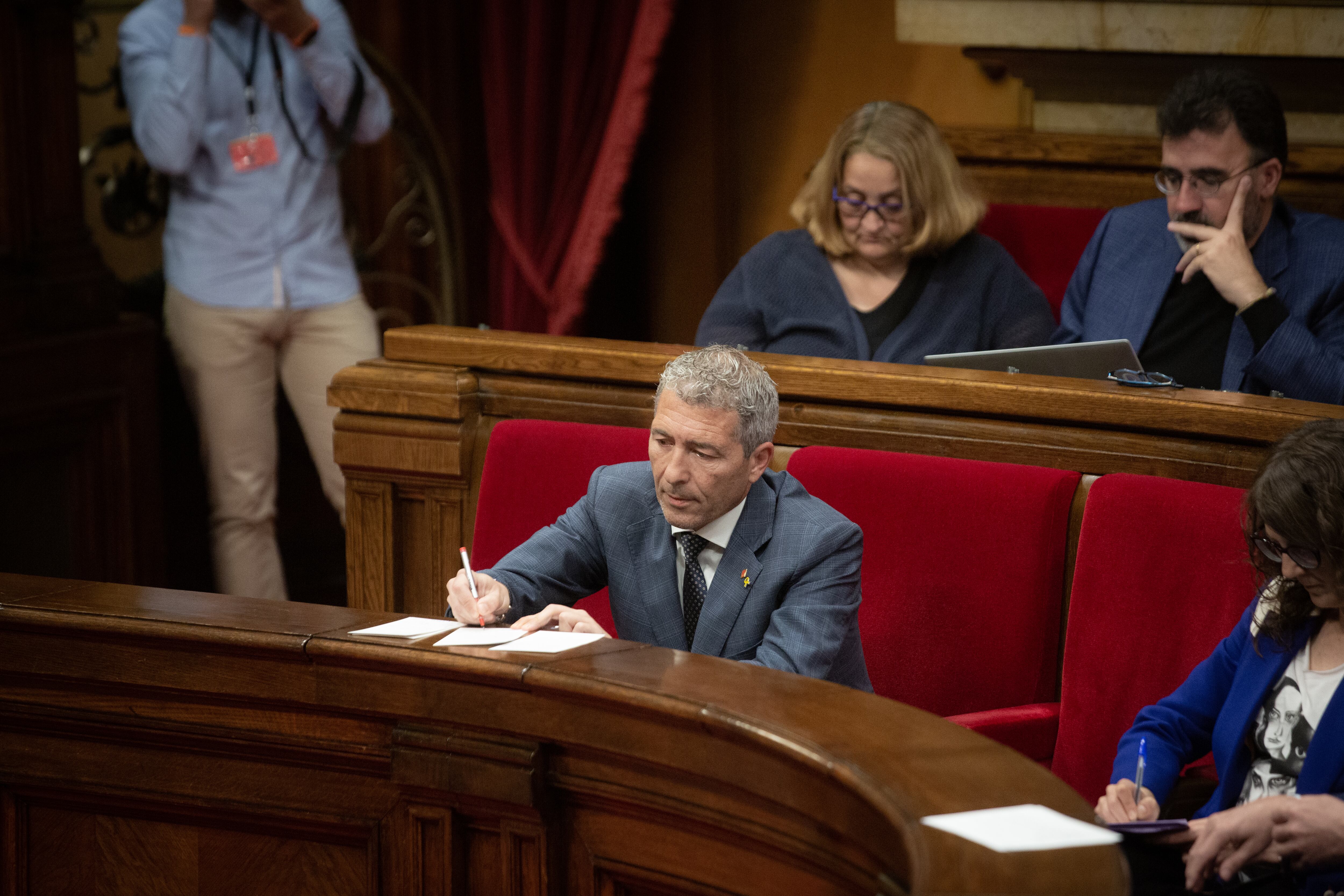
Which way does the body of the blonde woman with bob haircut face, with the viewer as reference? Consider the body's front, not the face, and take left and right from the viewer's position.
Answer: facing the viewer

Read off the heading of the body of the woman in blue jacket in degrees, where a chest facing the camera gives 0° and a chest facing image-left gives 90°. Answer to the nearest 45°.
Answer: approximately 45°

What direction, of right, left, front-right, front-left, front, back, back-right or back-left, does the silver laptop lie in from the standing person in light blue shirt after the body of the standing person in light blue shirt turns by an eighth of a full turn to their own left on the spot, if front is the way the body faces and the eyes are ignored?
front

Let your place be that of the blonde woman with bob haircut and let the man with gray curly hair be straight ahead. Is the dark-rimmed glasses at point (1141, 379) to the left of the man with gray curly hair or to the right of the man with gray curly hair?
left

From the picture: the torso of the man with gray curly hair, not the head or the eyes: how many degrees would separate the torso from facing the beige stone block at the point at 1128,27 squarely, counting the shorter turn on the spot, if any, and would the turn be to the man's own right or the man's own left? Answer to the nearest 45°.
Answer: approximately 180°

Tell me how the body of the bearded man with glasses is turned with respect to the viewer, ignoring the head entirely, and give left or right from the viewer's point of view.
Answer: facing the viewer and to the left of the viewer

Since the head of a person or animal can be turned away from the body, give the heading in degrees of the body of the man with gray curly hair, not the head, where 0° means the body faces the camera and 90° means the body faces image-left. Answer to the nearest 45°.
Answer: approximately 45°

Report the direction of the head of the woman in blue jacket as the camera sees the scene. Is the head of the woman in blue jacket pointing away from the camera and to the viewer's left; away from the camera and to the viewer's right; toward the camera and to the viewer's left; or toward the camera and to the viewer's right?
toward the camera and to the viewer's left

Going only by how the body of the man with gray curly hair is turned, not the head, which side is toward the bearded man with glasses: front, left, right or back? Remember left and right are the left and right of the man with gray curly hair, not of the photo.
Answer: back

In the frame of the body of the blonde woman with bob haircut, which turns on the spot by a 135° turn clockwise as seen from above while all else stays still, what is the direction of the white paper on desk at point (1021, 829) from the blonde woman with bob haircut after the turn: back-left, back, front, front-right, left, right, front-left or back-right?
back-left

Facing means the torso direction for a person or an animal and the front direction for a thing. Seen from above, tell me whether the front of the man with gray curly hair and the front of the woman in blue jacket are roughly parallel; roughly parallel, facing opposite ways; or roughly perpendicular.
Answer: roughly parallel

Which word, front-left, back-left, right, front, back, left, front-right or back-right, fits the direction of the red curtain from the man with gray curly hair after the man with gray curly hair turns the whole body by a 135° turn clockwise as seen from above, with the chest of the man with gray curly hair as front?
front

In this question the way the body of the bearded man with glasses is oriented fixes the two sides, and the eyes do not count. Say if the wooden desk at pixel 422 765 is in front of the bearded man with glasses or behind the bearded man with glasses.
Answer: in front

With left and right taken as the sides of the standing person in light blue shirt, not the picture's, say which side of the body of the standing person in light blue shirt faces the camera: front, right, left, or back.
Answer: front

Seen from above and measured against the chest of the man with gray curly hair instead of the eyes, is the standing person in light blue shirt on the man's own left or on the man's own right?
on the man's own right

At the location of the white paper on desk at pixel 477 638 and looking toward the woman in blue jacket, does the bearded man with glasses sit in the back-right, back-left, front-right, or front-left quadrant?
front-left

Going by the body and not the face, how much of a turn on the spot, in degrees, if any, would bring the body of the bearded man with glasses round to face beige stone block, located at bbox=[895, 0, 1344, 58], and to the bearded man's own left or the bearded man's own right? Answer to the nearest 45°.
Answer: approximately 135° to the bearded man's own right
